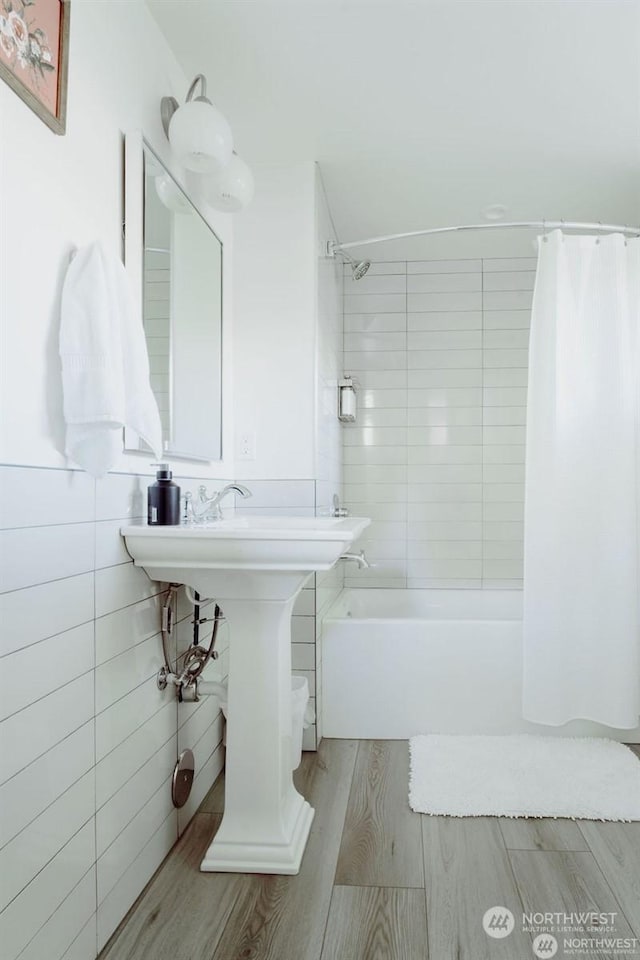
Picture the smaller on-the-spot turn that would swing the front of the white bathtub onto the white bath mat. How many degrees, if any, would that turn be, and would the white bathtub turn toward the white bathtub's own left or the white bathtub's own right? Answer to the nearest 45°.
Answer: approximately 45° to the white bathtub's own left

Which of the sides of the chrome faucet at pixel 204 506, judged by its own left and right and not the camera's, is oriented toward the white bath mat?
front

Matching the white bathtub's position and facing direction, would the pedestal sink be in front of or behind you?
in front

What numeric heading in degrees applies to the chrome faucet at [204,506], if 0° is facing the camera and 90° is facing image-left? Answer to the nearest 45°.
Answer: approximately 270°

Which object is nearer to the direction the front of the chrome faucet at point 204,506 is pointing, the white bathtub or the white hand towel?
the white bathtub

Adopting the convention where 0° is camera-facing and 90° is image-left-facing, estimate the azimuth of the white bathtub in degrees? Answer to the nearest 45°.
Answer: approximately 0°

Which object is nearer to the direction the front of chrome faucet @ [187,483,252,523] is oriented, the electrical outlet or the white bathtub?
the white bathtub

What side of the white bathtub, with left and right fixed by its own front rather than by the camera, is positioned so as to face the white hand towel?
front

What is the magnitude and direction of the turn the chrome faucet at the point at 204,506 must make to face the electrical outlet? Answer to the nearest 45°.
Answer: approximately 90° to its left

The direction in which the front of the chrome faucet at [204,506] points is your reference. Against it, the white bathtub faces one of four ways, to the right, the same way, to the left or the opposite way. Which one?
to the right

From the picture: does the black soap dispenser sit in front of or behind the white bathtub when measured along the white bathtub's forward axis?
in front
